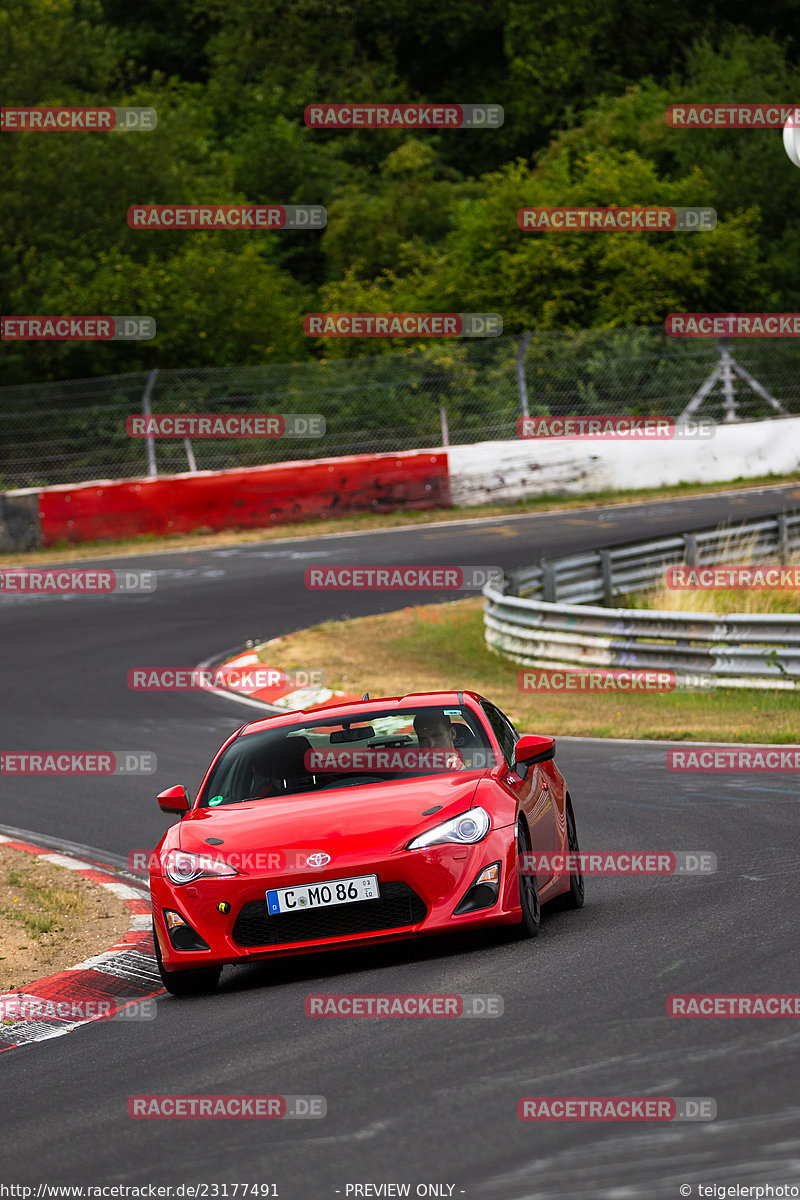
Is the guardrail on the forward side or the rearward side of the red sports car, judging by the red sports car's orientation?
on the rearward side

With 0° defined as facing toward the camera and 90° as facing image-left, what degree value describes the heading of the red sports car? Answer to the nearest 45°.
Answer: approximately 0°

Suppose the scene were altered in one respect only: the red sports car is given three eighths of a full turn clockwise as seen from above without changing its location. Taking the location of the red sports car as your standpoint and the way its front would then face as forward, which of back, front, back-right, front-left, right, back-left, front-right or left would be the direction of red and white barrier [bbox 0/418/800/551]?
front-right

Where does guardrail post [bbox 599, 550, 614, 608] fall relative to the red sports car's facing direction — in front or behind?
behind

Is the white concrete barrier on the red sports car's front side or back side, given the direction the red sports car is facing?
on the back side

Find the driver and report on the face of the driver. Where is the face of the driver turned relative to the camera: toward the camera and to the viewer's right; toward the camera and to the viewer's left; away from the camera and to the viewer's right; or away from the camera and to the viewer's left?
toward the camera and to the viewer's left
